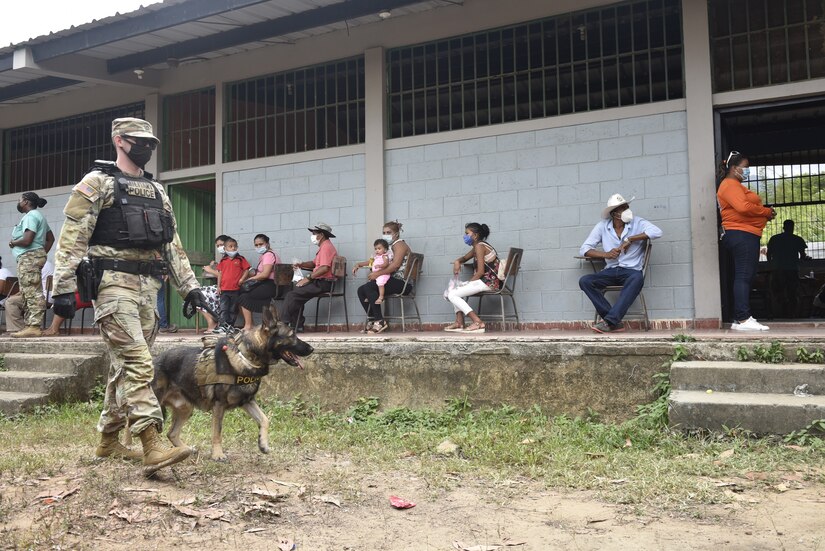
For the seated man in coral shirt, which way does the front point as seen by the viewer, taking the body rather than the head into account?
to the viewer's left

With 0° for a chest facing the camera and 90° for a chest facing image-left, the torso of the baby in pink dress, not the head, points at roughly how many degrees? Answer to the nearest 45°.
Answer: approximately 45°

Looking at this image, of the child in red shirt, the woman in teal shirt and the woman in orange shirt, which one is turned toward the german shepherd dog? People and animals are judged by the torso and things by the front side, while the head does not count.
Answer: the child in red shirt

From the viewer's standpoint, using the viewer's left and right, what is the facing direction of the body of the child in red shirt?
facing the viewer

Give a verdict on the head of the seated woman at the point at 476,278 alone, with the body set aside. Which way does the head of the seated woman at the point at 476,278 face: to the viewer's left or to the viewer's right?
to the viewer's left

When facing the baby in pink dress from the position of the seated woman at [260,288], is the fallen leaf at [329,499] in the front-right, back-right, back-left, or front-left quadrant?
front-right
